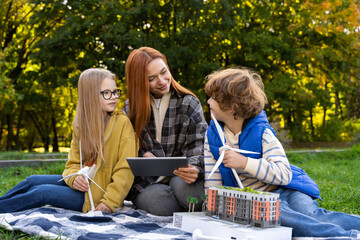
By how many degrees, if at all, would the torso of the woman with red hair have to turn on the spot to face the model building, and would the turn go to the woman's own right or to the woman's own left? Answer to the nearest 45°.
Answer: approximately 45° to the woman's own left

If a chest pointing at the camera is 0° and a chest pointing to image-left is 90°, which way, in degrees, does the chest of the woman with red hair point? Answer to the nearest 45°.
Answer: approximately 0°
